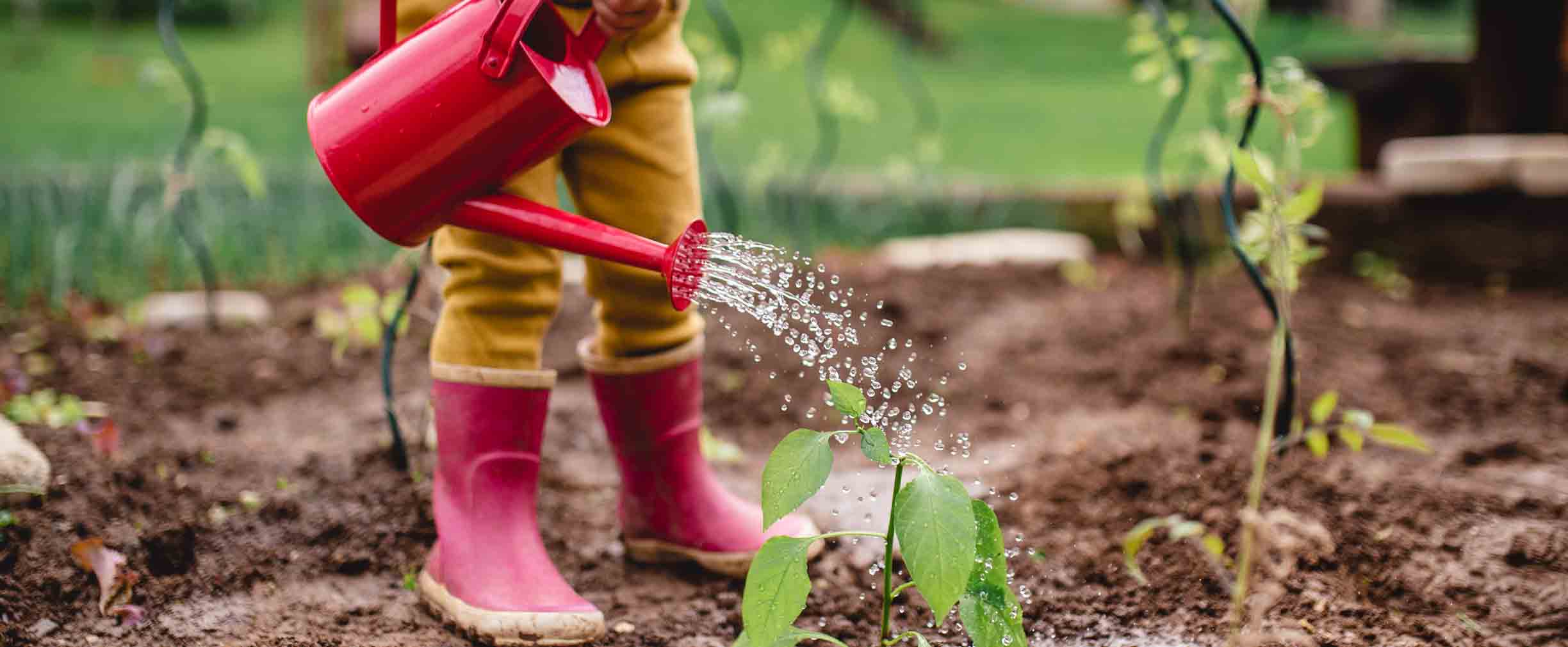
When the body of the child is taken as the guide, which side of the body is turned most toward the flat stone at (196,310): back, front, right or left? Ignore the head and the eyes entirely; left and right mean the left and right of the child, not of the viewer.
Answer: back

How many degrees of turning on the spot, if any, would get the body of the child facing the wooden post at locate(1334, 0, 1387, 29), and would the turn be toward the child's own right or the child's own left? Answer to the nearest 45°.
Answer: approximately 90° to the child's own left

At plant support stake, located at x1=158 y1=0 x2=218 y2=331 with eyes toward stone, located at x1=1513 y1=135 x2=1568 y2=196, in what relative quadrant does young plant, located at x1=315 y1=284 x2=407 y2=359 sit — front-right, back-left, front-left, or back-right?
front-right

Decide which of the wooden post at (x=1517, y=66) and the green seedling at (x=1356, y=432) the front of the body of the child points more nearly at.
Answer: the green seedling

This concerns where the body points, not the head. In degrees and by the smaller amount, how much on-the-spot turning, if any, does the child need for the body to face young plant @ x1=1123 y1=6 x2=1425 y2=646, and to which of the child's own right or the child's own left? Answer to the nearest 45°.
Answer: approximately 45° to the child's own left

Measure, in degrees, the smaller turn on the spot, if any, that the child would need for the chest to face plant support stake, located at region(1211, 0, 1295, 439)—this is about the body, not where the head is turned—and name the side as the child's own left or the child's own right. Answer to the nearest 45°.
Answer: approximately 45° to the child's own left

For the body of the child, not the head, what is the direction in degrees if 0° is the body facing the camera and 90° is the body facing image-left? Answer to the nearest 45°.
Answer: approximately 315°

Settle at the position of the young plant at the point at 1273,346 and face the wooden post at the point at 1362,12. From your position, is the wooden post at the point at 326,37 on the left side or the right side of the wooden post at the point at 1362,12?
left

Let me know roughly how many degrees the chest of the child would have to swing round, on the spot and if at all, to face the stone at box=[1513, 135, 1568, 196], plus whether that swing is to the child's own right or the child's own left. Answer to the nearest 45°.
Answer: approximately 90° to the child's own left

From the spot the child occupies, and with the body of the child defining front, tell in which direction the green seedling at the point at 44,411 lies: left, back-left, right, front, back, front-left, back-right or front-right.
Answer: back
